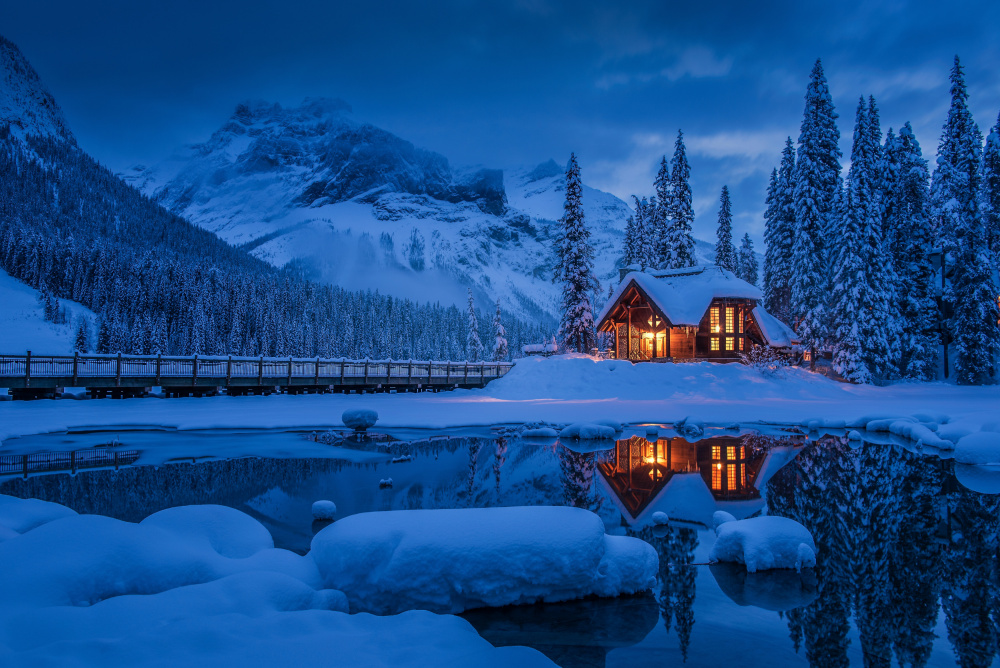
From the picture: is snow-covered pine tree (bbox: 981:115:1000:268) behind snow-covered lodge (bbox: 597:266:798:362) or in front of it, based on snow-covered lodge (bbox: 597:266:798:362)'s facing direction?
behind

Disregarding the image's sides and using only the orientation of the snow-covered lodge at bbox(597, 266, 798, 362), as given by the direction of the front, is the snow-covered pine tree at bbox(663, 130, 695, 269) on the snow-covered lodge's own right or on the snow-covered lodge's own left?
on the snow-covered lodge's own right

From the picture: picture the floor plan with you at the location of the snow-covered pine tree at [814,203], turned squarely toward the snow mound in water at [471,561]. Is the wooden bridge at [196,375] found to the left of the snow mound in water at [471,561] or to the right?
right

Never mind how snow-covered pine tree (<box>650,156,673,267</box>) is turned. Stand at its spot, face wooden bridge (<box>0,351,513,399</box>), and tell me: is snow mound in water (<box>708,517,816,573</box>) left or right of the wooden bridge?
left

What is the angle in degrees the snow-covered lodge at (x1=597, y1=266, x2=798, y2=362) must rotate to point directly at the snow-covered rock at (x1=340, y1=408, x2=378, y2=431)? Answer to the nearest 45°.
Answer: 0° — it already faces it

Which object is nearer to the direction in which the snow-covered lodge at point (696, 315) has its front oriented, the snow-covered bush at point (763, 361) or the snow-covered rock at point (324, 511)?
the snow-covered rock

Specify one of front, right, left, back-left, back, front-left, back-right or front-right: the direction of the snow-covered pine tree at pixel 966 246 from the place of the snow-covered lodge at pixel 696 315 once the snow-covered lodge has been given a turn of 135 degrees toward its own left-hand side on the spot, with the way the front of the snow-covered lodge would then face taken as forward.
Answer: front

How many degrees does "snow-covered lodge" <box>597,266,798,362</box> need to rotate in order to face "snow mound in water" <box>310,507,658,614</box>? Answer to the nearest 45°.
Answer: approximately 45° to its left

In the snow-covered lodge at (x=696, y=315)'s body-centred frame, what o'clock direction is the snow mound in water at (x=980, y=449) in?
The snow mound in water is roughly at 10 o'clock from the snow-covered lodge.

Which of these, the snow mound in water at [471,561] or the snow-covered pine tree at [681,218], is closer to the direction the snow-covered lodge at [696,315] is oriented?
the snow mound in water

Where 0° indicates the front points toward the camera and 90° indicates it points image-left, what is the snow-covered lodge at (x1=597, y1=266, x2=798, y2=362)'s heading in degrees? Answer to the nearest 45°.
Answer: approximately 45°
